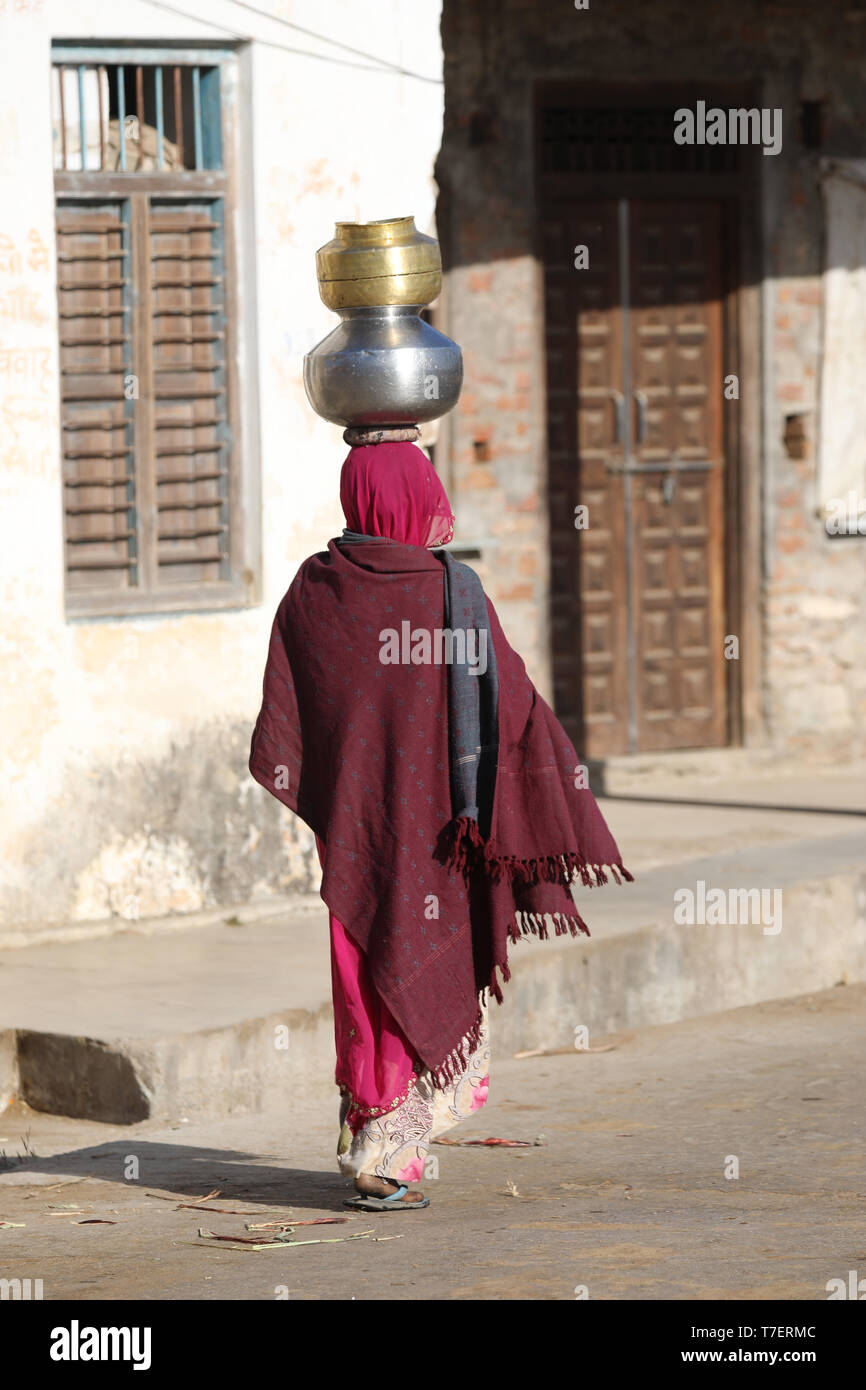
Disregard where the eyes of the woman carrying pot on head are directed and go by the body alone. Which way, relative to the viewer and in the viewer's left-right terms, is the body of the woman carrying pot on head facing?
facing away from the viewer and to the right of the viewer

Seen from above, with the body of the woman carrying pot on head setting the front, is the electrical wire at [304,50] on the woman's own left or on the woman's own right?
on the woman's own left

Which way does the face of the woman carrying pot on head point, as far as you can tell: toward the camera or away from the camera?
away from the camera

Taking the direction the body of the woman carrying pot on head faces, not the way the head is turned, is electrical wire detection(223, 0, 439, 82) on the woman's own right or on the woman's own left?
on the woman's own left
